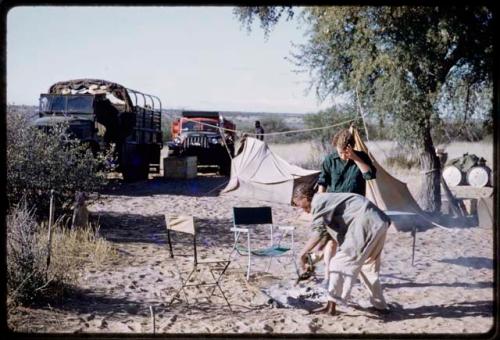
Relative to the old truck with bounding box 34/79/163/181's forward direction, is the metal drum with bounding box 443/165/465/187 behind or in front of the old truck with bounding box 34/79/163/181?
behind

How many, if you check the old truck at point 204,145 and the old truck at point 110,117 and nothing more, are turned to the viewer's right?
0

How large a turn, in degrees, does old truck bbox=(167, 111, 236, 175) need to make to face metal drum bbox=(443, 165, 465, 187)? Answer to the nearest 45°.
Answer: approximately 90° to its left

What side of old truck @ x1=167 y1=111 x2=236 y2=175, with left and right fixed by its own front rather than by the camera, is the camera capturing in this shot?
front

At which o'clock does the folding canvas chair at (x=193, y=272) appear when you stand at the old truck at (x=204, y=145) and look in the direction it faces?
The folding canvas chair is roughly at 12 o'clock from the old truck.

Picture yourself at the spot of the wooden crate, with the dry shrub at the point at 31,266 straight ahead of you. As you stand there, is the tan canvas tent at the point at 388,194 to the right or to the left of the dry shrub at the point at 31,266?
left

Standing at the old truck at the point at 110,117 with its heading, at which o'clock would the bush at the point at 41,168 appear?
The bush is roughly at 11 o'clock from the old truck.

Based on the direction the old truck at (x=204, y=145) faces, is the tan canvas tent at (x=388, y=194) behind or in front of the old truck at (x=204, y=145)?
in front

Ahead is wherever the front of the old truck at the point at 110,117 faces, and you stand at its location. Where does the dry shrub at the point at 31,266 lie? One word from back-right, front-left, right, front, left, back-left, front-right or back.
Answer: front-left

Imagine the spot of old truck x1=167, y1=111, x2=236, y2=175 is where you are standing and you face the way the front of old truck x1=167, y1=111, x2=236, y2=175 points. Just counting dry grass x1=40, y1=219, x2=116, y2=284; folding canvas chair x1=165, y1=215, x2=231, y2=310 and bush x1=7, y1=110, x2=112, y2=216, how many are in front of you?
3

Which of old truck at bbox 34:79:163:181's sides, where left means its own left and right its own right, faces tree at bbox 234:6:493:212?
left

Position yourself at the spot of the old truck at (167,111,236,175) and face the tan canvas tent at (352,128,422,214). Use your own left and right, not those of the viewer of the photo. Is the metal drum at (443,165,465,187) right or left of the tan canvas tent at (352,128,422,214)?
left

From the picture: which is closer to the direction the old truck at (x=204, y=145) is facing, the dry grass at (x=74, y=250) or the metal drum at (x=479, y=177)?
the dry grass

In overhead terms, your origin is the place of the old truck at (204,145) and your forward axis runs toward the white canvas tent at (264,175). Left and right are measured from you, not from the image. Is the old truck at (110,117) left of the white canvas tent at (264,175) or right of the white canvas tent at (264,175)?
right

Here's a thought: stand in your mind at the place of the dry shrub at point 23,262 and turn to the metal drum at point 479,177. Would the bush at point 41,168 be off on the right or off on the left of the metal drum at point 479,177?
left

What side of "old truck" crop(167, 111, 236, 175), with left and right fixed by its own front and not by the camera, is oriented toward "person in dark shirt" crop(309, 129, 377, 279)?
front

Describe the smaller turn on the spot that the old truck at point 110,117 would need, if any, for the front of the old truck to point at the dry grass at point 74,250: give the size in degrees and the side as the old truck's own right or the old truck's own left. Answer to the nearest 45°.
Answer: approximately 45° to the old truck's own left

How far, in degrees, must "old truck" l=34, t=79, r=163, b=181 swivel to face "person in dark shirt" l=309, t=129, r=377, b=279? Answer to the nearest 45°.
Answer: approximately 45° to its left

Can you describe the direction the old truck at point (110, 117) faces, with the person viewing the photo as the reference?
facing the viewer and to the left of the viewer

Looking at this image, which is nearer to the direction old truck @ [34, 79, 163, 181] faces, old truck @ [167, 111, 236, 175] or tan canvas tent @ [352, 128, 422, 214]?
the tan canvas tent
